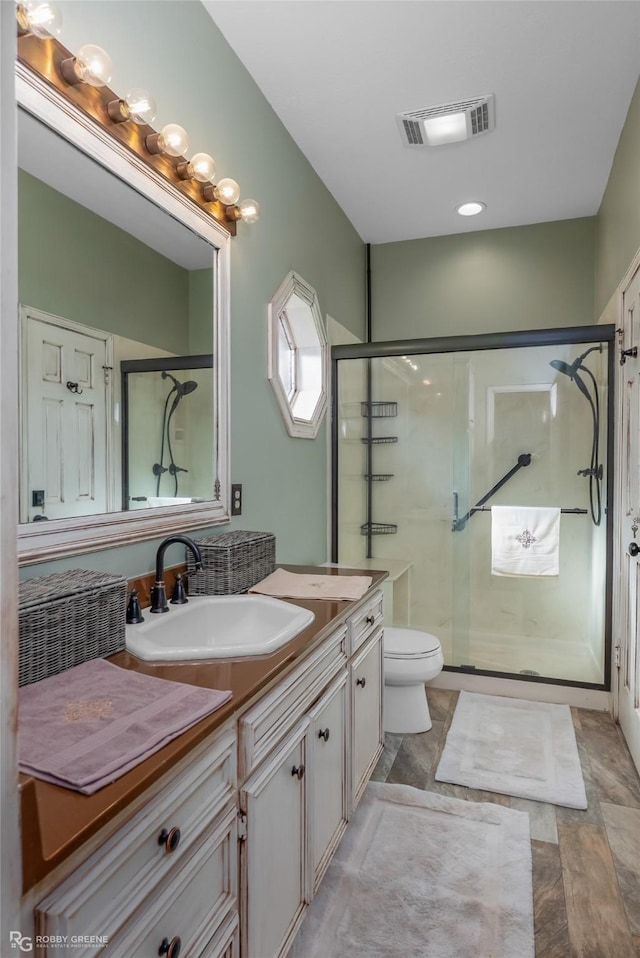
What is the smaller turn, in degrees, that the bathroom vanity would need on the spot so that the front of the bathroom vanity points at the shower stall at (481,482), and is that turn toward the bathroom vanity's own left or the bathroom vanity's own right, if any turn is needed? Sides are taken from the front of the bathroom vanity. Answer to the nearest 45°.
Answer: approximately 90° to the bathroom vanity's own left

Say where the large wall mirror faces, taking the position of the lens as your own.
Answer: facing the viewer and to the right of the viewer

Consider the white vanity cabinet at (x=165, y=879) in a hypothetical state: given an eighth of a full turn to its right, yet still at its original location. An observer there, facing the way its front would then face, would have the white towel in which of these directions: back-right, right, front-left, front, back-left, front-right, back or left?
back-left

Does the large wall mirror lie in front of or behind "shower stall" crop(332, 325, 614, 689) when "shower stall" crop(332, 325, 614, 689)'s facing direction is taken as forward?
in front
